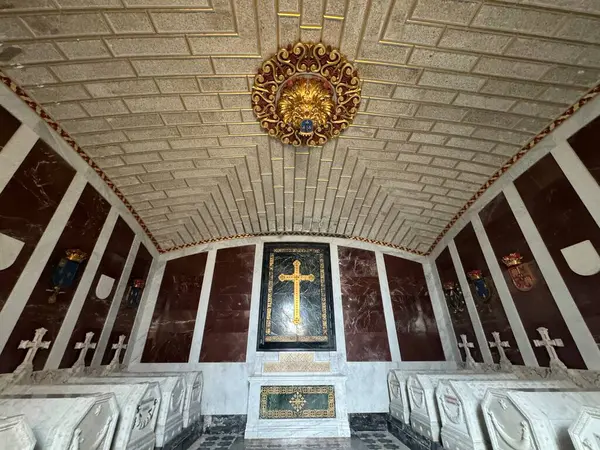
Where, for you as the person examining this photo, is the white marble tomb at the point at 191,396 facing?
facing to the right of the viewer

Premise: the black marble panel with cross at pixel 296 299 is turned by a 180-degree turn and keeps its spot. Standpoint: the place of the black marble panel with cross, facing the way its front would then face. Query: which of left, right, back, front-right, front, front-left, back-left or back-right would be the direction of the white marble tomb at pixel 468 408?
back-right

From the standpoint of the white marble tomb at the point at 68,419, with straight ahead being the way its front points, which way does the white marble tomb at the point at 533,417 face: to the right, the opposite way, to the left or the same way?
the opposite way

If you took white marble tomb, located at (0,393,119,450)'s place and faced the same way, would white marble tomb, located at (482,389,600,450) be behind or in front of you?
in front

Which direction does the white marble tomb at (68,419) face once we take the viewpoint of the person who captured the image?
facing the viewer and to the right of the viewer

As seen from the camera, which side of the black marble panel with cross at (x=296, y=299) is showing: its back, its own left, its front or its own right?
front

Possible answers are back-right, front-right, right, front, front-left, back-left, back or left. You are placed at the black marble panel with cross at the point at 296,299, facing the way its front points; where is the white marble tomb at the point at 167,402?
front-right

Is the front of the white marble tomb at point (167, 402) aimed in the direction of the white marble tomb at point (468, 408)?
yes

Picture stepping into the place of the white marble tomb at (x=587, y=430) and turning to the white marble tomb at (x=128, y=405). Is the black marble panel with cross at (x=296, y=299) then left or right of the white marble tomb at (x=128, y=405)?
right

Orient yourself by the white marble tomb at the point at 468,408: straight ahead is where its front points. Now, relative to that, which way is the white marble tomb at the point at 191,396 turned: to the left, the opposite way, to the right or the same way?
the opposite way

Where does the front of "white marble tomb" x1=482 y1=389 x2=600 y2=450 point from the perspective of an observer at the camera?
facing the viewer and to the left of the viewer

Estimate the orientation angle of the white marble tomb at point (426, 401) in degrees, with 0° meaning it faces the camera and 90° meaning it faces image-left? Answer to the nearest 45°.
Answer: approximately 45°

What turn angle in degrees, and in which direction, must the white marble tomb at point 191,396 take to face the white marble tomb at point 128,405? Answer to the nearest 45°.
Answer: approximately 135° to its right

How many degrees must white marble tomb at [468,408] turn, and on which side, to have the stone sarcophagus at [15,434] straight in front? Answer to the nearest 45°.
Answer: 0° — it already faces it

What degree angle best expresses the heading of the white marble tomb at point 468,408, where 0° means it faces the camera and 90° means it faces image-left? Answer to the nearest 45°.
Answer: approximately 45°

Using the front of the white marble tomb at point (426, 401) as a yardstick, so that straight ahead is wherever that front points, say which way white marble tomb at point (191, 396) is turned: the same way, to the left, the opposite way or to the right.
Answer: the opposite way
